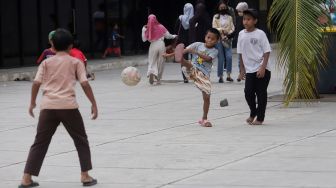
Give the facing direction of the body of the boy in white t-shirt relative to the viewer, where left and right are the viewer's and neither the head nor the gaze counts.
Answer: facing the viewer and to the left of the viewer

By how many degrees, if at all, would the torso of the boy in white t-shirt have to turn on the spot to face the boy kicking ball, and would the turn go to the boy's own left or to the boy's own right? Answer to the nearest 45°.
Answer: approximately 45° to the boy's own right

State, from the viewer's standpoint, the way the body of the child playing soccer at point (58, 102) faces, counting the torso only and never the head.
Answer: away from the camera

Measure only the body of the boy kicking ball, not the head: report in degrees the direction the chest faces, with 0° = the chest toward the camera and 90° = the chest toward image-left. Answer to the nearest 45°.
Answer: approximately 45°

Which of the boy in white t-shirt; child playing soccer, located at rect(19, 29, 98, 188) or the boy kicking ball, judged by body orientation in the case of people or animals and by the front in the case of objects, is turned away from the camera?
the child playing soccer

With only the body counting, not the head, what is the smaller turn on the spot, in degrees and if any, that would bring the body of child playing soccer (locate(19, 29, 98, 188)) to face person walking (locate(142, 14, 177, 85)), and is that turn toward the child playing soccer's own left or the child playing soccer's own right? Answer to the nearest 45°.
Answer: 0° — they already face them

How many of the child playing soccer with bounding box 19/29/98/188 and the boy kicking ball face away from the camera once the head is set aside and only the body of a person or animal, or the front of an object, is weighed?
1

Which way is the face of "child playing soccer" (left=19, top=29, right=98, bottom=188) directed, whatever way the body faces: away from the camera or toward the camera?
away from the camera
